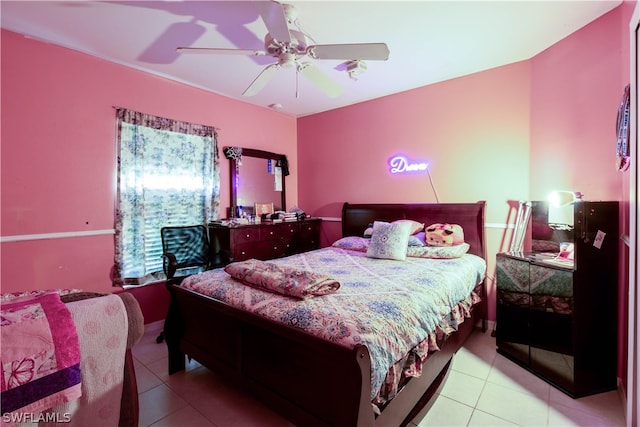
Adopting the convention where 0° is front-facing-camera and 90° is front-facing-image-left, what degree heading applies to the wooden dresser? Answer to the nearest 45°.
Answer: approximately 315°

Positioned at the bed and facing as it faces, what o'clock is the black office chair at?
The black office chair is roughly at 3 o'clock from the bed.

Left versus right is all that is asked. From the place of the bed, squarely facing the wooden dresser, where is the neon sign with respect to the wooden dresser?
right

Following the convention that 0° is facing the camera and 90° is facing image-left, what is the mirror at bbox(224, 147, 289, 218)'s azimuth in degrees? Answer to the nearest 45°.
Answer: approximately 315°

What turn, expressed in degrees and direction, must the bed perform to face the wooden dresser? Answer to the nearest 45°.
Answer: approximately 135° to its right

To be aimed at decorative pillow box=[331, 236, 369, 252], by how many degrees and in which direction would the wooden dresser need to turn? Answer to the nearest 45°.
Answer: approximately 45° to its left

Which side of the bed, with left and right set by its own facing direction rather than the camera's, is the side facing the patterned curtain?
right
